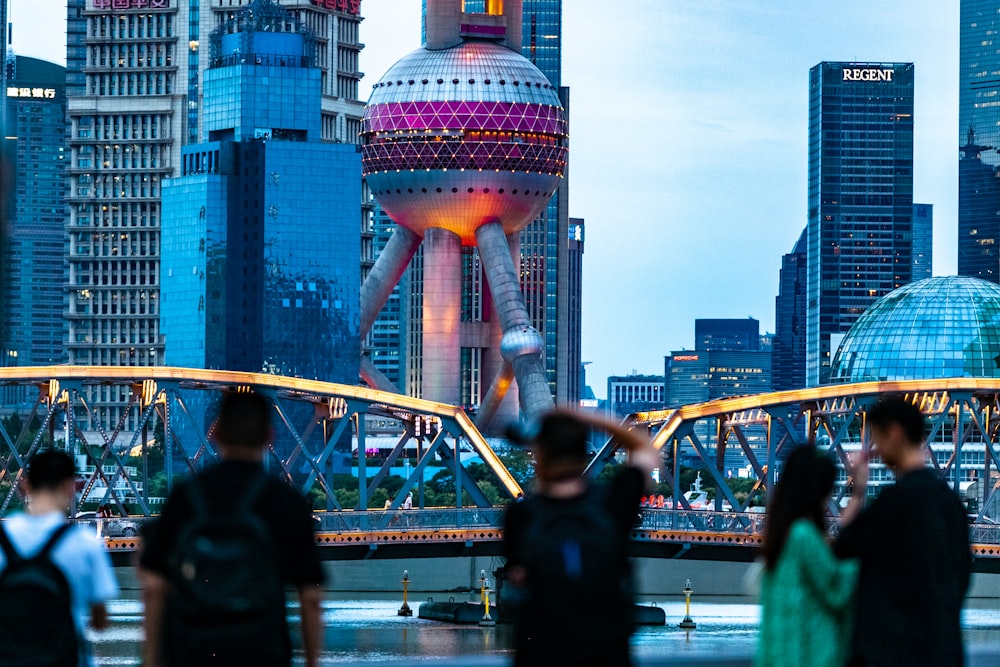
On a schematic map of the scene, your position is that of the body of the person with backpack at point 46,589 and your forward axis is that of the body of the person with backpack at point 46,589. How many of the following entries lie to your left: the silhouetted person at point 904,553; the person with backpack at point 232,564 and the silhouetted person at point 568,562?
0

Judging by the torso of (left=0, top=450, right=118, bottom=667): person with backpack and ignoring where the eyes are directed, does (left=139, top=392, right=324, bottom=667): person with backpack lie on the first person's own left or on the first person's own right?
on the first person's own right

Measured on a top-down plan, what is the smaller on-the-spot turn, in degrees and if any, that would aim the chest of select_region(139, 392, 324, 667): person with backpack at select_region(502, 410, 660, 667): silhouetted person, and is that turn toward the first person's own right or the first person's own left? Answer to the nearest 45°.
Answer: approximately 90° to the first person's own right

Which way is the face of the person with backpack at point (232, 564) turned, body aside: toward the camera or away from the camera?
away from the camera

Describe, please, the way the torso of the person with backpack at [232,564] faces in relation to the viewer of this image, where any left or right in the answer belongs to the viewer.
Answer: facing away from the viewer

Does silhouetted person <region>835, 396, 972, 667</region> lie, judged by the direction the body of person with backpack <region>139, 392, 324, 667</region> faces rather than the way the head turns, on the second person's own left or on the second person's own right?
on the second person's own right

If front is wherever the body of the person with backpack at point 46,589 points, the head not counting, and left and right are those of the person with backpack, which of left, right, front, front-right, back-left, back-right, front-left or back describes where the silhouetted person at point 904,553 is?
front-right

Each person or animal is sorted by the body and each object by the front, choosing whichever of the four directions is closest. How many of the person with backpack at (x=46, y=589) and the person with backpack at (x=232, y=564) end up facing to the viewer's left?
0

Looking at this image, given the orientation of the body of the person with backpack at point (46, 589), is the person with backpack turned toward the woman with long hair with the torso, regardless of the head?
no

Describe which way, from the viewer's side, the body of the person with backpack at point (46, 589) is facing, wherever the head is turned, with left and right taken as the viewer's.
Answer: facing away from the viewer and to the right of the viewer

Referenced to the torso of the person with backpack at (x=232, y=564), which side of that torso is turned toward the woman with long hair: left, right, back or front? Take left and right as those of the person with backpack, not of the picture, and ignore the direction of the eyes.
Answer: right
